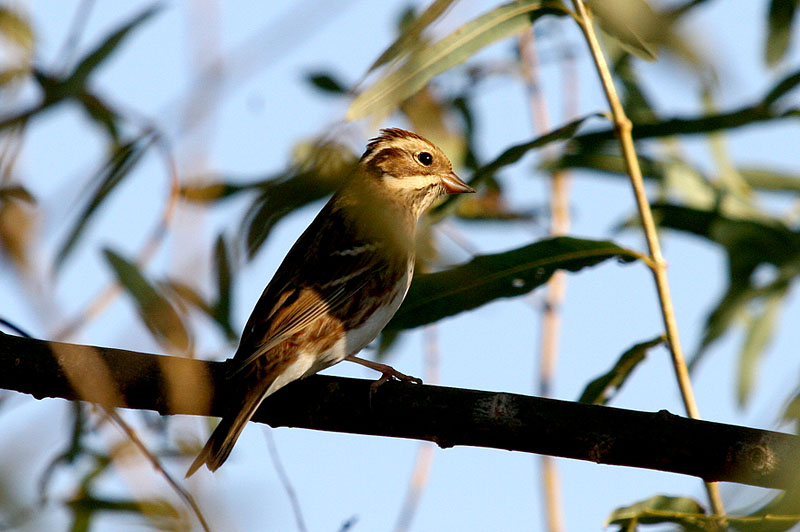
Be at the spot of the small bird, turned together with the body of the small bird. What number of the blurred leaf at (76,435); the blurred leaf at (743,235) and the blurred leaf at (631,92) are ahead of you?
2

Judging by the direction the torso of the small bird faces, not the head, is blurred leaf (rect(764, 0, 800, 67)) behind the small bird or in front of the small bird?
in front

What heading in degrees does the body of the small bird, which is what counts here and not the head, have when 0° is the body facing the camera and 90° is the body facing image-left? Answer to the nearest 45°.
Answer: approximately 270°

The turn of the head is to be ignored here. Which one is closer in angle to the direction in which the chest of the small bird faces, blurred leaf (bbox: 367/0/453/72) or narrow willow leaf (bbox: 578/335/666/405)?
the narrow willow leaf

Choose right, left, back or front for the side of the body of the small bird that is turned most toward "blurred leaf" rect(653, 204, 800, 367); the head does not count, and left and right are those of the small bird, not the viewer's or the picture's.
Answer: front

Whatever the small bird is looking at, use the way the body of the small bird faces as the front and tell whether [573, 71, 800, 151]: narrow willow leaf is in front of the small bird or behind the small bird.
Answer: in front
